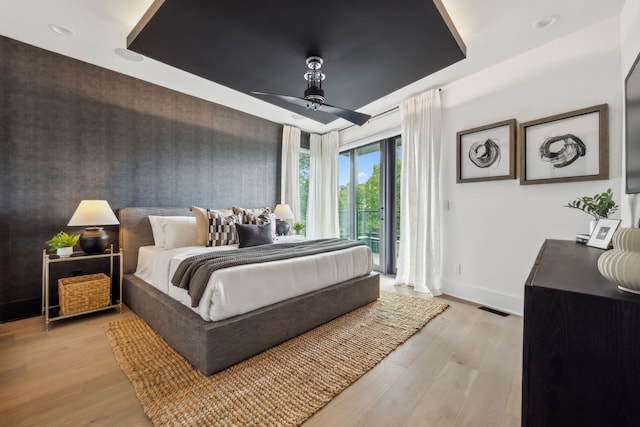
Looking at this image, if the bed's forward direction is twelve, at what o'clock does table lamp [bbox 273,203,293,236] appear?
The table lamp is roughly at 8 o'clock from the bed.

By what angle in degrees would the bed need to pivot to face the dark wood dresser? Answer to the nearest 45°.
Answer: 0° — it already faces it

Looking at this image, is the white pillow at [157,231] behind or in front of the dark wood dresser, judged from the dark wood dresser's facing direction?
in front

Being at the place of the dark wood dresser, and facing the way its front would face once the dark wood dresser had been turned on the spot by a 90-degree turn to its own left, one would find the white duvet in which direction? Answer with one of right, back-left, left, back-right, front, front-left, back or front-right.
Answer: right

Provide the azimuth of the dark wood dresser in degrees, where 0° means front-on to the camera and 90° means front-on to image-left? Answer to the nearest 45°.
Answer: approximately 90°

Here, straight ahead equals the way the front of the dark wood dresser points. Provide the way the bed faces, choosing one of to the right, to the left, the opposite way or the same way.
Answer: the opposite way

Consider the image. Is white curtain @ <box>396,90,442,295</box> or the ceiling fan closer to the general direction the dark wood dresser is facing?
the ceiling fan

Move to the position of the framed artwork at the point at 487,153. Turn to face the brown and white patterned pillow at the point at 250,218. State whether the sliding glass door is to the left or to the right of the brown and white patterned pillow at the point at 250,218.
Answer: right

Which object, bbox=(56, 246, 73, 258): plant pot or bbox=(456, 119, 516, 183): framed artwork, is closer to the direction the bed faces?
the framed artwork

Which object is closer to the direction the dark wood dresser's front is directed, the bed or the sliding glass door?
the bed

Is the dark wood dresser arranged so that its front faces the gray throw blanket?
yes

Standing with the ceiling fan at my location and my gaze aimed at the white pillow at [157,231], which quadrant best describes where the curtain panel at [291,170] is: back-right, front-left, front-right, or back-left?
front-right

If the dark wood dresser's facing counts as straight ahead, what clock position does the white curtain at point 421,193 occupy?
The white curtain is roughly at 2 o'clock from the dark wood dresser.

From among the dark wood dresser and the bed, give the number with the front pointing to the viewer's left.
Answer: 1

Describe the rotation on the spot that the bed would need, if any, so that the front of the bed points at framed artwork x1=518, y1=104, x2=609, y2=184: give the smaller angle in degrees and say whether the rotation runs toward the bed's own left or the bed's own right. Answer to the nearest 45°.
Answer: approximately 45° to the bed's own left

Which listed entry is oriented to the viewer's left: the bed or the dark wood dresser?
the dark wood dresser

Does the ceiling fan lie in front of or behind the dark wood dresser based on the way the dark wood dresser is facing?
in front

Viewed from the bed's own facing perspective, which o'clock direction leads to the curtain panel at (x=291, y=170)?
The curtain panel is roughly at 8 o'clock from the bed.

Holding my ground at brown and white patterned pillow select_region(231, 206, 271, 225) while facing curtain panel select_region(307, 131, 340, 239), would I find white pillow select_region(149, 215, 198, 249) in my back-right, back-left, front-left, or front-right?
back-left

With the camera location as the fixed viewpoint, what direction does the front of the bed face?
facing the viewer and to the right of the viewer
